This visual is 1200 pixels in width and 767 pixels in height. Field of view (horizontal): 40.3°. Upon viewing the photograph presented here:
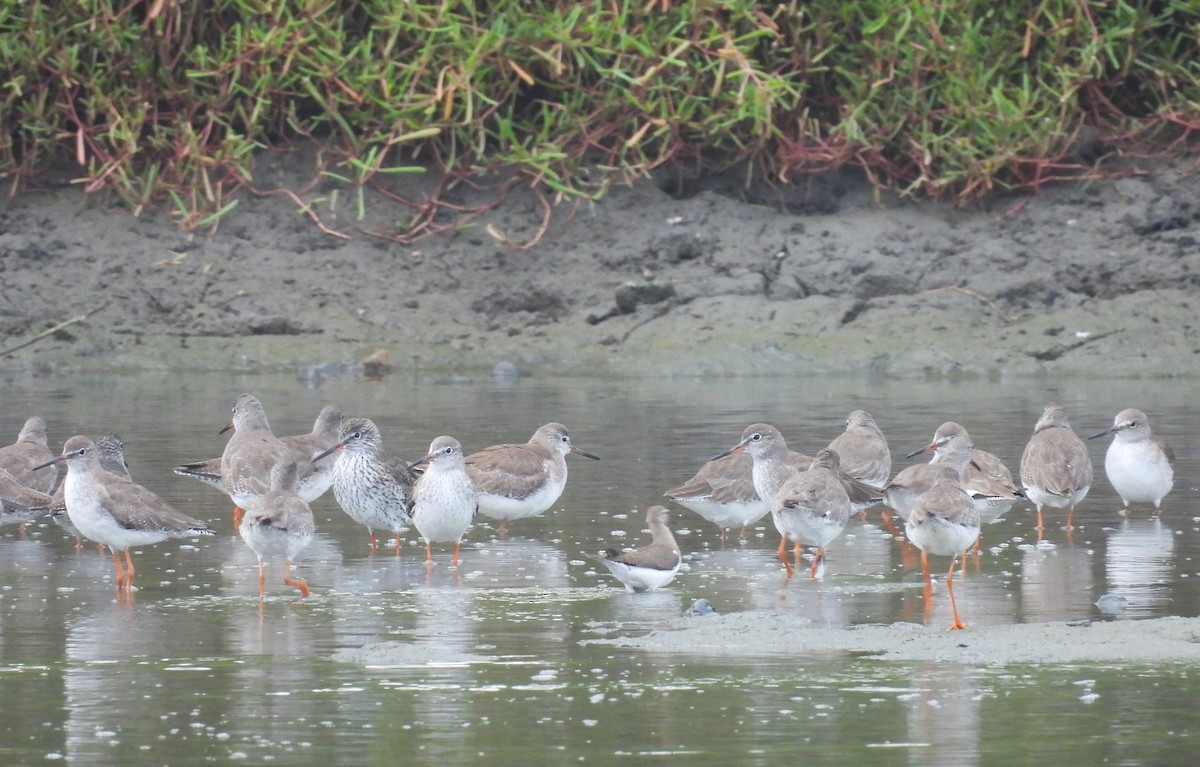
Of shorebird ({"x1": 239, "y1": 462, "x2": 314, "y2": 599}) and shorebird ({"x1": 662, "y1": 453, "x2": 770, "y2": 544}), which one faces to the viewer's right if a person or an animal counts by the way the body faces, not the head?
shorebird ({"x1": 662, "y1": 453, "x2": 770, "y2": 544})

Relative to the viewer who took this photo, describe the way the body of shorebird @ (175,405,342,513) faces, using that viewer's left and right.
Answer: facing to the right of the viewer

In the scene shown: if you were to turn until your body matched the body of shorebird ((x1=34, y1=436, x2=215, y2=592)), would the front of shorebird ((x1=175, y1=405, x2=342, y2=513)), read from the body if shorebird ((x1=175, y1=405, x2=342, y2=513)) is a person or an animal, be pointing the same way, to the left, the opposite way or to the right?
the opposite way

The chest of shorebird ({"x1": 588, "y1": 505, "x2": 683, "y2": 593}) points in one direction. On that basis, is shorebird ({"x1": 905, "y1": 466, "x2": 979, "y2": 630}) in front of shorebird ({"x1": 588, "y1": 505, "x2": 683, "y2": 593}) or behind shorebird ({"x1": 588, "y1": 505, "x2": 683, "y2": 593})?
in front

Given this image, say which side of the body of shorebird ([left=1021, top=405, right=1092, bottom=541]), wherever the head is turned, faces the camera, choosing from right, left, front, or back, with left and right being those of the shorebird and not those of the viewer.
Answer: back

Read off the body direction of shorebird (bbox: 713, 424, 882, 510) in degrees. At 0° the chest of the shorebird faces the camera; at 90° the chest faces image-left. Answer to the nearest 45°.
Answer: approximately 90°

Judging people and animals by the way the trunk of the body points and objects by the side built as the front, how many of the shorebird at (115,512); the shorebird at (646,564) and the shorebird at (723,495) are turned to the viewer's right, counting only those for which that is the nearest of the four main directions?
2

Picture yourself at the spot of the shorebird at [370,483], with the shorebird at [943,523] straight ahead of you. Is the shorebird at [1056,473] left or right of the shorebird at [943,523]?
left

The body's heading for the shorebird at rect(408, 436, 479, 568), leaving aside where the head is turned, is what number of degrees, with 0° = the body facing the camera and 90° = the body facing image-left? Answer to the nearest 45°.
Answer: approximately 0°

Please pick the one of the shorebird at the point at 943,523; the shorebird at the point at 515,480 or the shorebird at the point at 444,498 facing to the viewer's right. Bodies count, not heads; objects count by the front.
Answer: the shorebird at the point at 515,480

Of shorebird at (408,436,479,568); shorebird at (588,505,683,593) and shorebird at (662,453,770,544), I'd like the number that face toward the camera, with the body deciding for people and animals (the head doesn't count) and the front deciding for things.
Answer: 1
